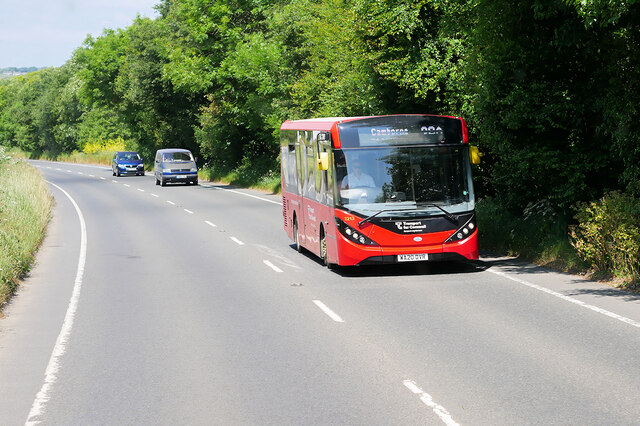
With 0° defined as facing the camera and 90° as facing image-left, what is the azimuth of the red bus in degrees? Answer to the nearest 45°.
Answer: approximately 0°

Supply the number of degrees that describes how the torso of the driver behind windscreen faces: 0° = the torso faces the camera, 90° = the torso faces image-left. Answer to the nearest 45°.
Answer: approximately 0°

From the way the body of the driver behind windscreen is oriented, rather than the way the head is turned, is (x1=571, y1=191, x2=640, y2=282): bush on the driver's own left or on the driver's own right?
on the driver's own left

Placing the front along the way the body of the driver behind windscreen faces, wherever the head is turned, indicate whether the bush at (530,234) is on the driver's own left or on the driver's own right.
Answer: on the driver's own left

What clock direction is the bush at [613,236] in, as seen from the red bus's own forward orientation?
The bush is roughly at 10 o'clock from the red bus.
